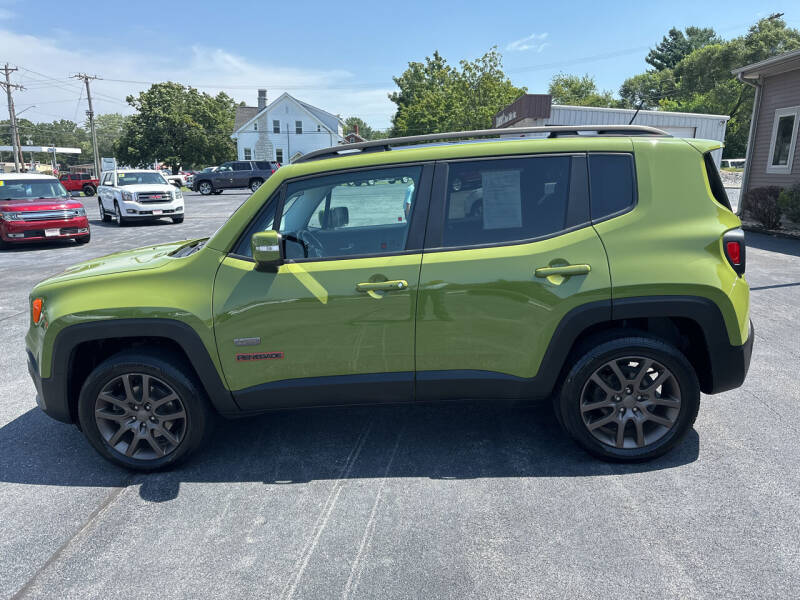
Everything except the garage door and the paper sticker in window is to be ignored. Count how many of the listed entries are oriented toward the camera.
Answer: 2

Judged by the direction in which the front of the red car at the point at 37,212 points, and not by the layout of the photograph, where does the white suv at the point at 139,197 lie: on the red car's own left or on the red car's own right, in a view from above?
on the red car's own left

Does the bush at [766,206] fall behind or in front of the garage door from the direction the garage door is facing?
in front

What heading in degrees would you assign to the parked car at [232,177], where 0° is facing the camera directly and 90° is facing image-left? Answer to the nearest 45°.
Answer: approximately 90°

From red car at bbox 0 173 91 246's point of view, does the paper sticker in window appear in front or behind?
in front

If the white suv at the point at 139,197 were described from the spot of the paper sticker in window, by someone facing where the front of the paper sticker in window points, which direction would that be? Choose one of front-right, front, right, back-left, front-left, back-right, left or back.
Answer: back-right

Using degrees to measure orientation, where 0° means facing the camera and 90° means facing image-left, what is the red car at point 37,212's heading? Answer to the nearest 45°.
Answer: approximately 315°

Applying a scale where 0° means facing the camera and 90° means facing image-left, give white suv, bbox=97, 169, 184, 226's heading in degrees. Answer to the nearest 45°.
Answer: approximately 315°

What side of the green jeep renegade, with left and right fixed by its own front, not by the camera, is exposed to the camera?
left

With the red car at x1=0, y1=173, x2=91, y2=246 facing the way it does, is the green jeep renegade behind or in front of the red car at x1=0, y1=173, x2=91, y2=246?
in front
